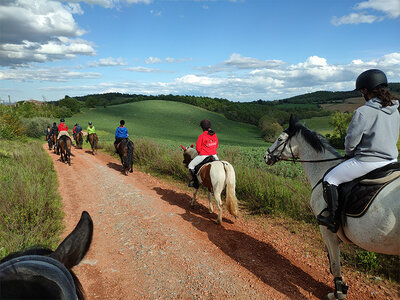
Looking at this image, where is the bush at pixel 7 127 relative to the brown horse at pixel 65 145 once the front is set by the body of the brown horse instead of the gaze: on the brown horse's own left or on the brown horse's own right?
on the brown horse's own left

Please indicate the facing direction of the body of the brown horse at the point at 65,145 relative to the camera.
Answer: away from the camera

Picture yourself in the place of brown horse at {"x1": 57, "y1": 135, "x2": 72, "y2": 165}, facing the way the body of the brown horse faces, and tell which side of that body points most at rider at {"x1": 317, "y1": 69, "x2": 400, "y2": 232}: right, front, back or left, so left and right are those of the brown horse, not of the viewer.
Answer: back

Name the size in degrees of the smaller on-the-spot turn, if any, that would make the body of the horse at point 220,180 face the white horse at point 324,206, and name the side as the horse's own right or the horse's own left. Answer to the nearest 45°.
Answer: approximately 180°

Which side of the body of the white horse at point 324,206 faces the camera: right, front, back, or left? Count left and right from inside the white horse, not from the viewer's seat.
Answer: left

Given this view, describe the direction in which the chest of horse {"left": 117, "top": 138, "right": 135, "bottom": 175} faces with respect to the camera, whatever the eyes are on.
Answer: away from the camera

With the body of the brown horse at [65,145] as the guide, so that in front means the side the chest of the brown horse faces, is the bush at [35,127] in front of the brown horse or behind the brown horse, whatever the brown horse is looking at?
in front

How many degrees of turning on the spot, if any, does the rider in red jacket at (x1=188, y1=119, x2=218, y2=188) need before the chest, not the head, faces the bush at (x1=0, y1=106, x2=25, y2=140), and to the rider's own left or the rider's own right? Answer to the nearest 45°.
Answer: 0° — they already face it

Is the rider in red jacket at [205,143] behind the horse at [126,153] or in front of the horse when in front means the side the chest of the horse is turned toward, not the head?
behind

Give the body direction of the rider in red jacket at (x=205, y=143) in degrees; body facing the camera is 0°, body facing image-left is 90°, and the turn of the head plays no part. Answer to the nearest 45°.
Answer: approximately 135°

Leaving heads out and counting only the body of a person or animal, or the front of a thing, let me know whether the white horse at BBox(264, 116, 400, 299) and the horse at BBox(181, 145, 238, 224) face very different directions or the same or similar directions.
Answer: same or similar directions

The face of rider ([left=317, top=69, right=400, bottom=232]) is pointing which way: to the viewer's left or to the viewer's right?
to the viewer's left

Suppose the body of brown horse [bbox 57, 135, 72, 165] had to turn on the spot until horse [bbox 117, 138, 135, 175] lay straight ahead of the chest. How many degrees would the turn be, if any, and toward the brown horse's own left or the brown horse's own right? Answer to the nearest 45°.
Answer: approximately 135° to the brown horse's own right

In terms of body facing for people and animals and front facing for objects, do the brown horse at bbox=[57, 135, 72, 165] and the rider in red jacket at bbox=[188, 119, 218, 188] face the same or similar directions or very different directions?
same or similar directions
